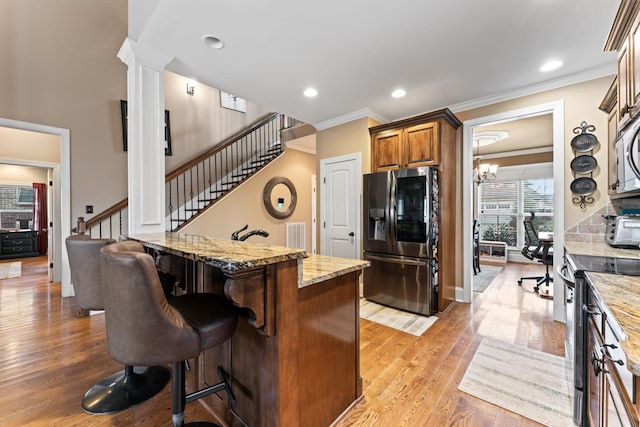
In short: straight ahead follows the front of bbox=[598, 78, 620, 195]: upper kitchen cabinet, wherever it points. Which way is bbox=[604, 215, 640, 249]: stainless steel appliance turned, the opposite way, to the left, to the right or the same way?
the same way

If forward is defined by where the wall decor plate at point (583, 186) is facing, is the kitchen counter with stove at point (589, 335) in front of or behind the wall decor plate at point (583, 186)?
in front

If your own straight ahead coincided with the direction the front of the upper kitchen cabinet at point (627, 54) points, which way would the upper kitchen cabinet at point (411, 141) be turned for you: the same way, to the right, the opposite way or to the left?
to the left

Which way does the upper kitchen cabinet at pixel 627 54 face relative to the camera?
to the viewer's left

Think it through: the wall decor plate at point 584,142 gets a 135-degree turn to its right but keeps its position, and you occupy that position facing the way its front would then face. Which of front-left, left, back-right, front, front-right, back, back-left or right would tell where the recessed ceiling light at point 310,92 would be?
left

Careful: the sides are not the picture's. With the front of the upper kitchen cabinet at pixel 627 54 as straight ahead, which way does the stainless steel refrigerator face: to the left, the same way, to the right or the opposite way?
to the left

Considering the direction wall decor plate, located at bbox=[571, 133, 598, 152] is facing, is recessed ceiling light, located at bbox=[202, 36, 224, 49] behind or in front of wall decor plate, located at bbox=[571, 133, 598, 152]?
in front

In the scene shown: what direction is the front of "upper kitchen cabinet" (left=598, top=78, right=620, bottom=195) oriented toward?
to the viewer's left

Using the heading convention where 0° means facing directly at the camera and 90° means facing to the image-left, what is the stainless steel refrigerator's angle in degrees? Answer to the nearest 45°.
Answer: approximately 45°

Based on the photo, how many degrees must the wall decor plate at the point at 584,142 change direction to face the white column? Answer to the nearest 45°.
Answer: approximately 45° to its right
